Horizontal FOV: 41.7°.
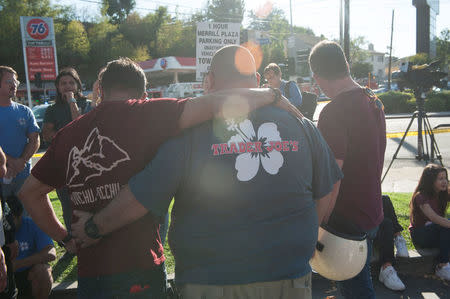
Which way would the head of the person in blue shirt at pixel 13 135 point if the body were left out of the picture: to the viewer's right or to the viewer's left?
to the viewer's right

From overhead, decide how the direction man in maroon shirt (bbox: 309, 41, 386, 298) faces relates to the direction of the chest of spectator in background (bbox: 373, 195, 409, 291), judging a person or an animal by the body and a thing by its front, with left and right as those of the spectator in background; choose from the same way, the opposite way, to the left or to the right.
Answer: the opposite way

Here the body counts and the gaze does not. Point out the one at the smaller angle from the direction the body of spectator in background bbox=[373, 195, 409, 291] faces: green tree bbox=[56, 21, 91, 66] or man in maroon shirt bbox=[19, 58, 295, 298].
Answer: the man in maroon shirt

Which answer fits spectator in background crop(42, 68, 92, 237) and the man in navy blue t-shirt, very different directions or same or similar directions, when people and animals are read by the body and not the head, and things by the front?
very different directions

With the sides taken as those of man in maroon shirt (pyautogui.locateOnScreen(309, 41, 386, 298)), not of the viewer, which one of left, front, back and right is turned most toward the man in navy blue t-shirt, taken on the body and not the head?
left

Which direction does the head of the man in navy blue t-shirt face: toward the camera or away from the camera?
away from the camera

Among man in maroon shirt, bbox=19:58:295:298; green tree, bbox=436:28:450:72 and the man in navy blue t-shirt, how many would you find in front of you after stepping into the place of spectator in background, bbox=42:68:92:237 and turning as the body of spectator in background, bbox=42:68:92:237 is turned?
2

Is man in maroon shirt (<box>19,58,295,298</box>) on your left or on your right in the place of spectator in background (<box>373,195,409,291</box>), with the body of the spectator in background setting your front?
on your right

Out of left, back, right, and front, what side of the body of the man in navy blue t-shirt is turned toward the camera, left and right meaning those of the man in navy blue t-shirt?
back

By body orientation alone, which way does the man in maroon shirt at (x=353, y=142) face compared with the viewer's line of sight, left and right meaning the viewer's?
facing away from the viewer and to the left of the viewer

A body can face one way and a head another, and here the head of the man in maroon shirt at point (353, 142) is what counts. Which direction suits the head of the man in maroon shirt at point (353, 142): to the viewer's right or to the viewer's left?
to the viewer's left

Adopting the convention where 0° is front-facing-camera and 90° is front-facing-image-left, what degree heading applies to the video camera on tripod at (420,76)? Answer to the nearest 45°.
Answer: approximately 90°
